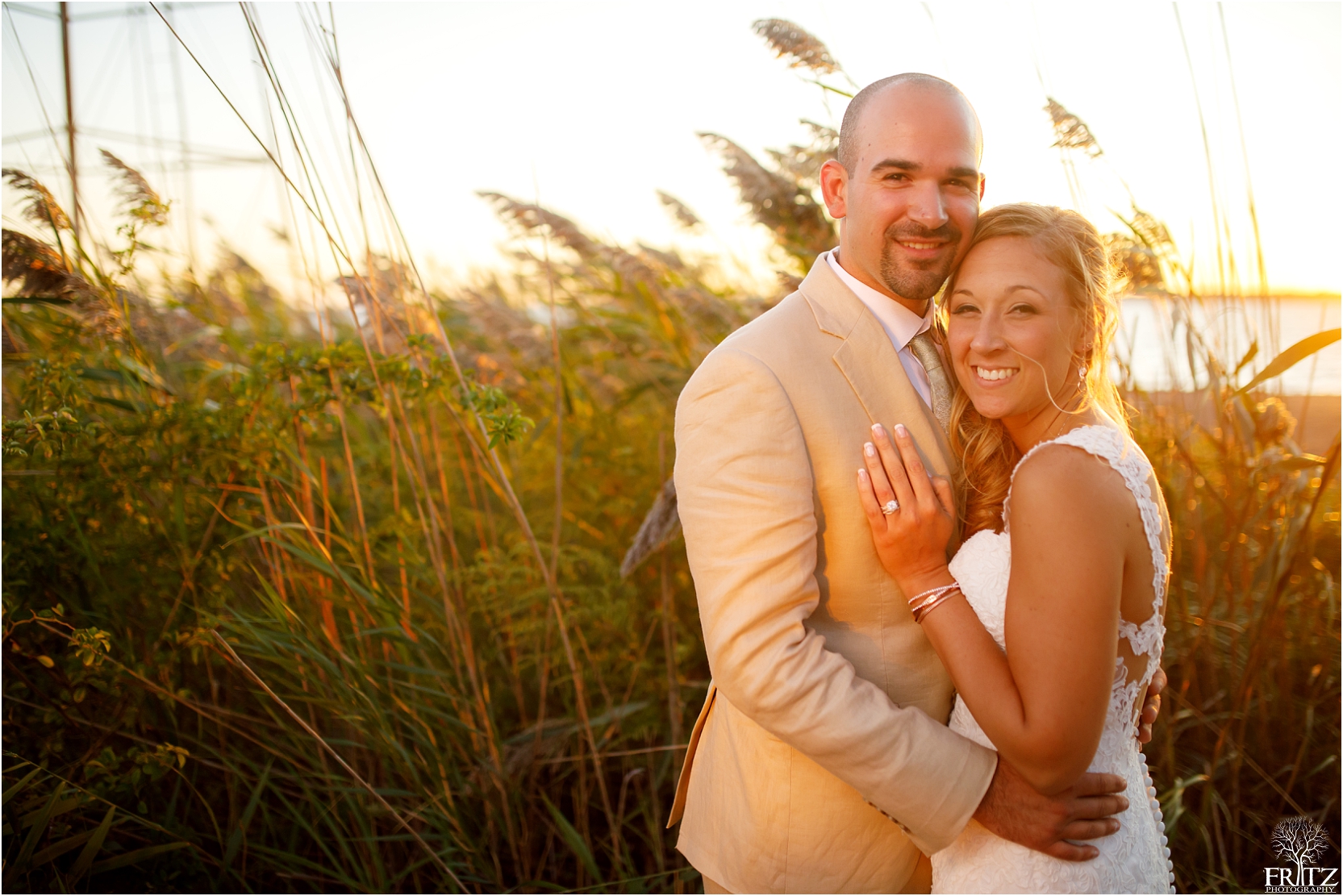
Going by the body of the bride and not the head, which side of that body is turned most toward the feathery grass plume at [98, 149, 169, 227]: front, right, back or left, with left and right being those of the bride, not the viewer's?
front

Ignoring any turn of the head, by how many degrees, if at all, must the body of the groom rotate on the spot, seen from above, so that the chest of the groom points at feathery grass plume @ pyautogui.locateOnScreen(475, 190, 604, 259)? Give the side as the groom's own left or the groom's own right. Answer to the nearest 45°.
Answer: approximately 180°

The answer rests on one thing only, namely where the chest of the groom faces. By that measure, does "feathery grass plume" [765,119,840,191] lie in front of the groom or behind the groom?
behind

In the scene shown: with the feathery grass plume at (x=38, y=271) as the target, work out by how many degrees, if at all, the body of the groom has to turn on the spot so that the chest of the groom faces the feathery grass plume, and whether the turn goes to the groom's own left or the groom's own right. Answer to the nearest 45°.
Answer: approximately 135° to the groom's own right

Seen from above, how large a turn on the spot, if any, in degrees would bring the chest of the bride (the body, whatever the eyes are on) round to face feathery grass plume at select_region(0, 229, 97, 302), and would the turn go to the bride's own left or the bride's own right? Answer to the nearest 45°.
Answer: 0° — they already face it

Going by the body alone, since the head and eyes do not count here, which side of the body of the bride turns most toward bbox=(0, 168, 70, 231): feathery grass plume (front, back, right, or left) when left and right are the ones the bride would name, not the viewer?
front

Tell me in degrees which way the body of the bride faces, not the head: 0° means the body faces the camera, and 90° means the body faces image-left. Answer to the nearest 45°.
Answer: approximately 90°

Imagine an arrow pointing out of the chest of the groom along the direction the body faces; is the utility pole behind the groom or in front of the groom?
behind

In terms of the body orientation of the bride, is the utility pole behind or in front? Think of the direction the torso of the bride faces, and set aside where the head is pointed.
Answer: in front

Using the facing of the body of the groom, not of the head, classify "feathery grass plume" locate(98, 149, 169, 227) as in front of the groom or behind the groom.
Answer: behind

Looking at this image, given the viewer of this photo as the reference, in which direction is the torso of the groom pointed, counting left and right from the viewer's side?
facing the viewer and to the right of the viewer
